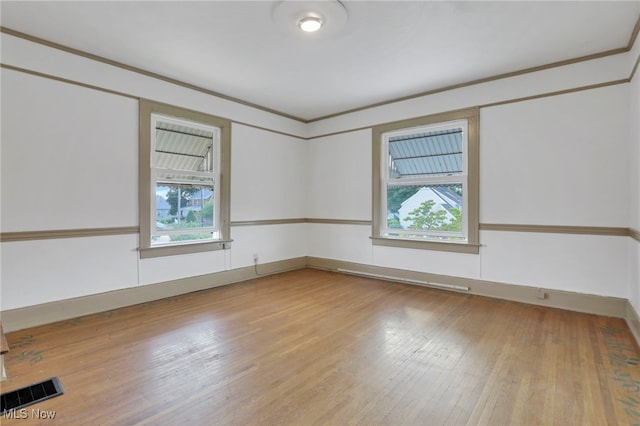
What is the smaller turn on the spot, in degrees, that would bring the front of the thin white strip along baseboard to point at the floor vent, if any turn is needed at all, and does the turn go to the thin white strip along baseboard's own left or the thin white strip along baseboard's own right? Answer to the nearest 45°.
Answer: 0° — it already faces it

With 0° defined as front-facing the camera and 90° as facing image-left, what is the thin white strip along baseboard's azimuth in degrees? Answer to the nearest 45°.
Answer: approximately 45°
